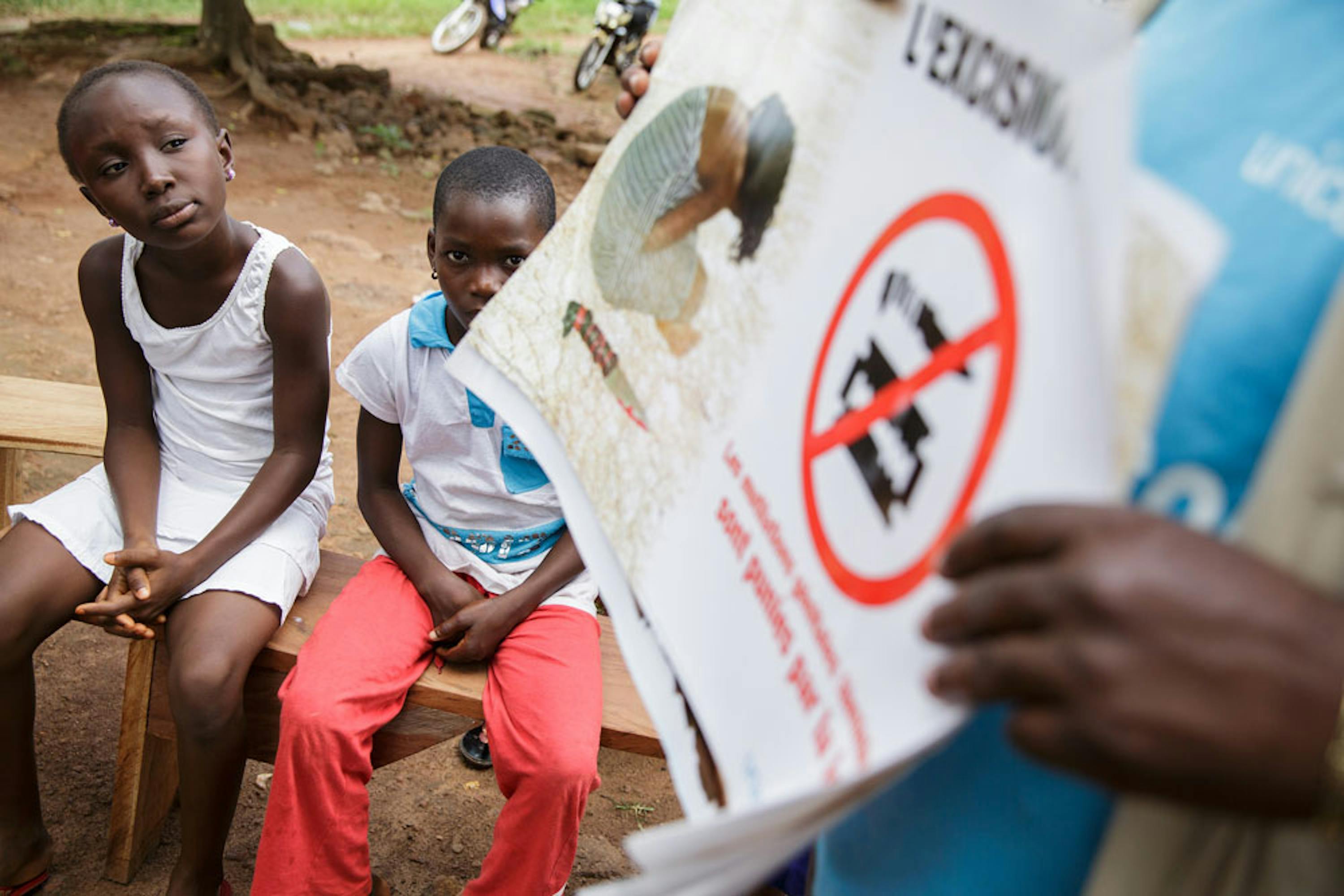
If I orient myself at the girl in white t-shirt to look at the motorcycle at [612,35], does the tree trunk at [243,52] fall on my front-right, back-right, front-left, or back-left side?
front-left

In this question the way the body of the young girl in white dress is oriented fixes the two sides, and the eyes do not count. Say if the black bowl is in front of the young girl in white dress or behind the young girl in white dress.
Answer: behind

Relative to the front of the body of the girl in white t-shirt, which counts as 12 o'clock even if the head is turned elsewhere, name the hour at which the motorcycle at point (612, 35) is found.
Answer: The motorcycle is roughly at 6 o'clock from the girl in white t-shirt.

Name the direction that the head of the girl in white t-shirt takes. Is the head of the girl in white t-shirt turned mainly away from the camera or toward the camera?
toward the camera

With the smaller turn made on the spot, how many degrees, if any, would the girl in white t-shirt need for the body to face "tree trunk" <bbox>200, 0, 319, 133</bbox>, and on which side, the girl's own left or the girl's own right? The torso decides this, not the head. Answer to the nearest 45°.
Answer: approximately 180°

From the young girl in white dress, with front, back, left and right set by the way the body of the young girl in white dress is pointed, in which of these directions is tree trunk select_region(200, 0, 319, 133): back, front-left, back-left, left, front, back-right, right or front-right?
back-right

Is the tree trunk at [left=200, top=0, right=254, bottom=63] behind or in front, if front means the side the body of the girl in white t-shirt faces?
behind

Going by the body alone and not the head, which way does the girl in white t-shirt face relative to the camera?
toward the camera

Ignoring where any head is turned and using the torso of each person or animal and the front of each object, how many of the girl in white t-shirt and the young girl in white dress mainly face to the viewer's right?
0

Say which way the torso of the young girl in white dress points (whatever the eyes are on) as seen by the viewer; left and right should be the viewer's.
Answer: facing the viewer and to the left of the viewer
